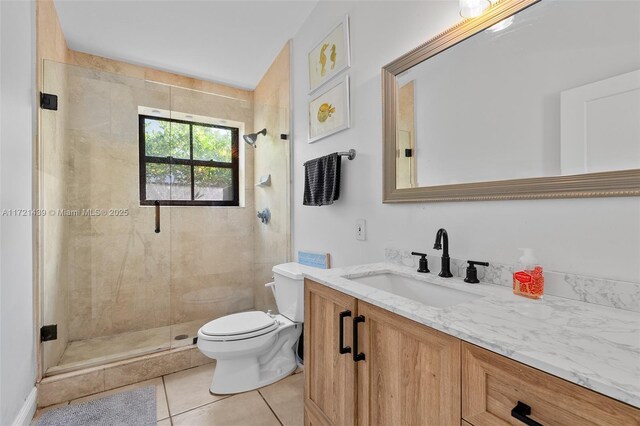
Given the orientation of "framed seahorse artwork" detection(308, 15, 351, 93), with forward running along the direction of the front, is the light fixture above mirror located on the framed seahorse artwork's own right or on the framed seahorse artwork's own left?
on the framed seahorse artwork's own left

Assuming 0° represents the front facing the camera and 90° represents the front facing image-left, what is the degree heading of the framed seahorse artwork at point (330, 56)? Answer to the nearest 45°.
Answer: approximately 45°

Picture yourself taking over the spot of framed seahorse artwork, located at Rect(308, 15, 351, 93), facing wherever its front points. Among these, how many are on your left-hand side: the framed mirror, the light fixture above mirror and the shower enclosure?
2

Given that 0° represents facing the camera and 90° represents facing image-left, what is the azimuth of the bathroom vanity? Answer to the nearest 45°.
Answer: approximately 45°

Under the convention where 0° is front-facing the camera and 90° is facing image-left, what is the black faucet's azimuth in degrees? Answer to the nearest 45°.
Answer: approximately 45°

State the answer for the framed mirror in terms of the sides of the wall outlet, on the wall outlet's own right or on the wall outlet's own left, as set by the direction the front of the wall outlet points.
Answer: on the wall outlet's own left
